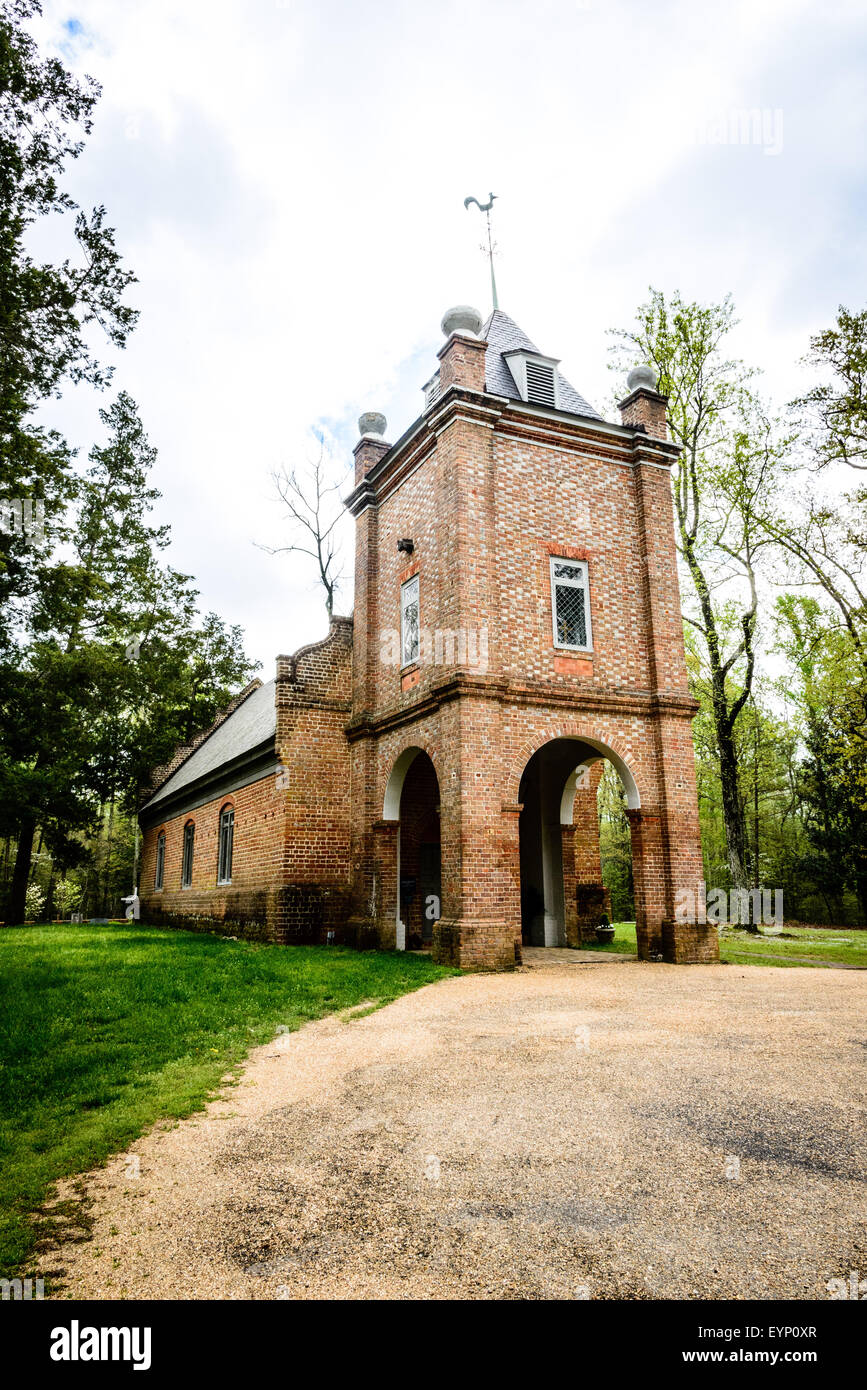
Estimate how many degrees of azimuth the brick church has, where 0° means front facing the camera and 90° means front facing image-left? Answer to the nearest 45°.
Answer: approximately 315°

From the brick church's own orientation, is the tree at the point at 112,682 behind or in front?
behind

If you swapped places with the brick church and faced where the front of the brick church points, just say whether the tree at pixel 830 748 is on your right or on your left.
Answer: on your left

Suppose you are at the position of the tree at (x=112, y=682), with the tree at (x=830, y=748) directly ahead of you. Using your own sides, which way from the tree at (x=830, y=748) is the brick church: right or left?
right
